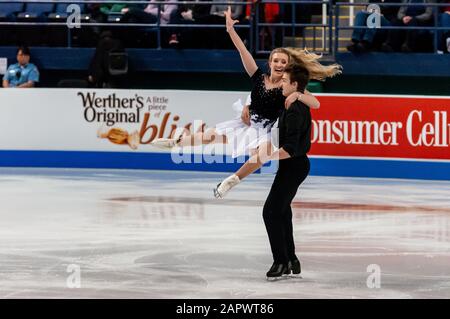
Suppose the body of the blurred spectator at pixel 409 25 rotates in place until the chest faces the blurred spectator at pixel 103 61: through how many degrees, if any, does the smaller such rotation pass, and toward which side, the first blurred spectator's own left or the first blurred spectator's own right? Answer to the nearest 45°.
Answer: approximately 45° to the first blurred spectator's own right

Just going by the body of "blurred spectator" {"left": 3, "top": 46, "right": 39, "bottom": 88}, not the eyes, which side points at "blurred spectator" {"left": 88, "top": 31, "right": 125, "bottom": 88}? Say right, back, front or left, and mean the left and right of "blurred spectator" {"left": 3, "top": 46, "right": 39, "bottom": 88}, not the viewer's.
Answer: left

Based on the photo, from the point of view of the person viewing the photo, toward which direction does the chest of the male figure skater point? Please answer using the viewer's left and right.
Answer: facing to the left of the viewer
